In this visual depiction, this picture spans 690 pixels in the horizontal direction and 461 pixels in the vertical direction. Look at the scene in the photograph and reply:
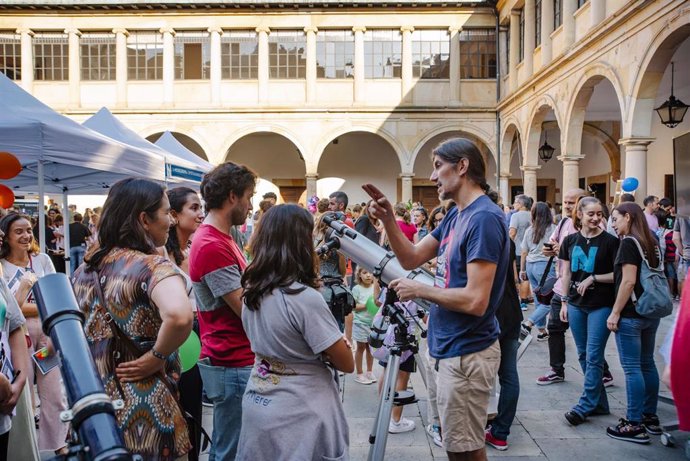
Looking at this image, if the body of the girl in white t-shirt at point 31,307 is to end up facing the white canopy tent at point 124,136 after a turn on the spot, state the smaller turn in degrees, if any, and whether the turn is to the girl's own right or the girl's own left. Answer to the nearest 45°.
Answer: approximately 135° to the girl's own left

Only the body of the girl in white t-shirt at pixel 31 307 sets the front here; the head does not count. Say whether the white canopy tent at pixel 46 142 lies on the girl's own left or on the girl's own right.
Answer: on the girl's own left

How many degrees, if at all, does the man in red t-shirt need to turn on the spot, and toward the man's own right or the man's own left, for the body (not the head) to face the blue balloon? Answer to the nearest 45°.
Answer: approximately 45° to the man's own left

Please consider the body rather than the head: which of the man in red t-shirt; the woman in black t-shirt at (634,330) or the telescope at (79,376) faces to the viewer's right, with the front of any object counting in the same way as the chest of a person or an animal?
the man in red t-shirt

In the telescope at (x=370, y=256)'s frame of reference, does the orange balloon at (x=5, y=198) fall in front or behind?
in front

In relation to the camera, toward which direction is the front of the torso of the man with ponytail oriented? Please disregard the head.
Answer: to the viewer's left

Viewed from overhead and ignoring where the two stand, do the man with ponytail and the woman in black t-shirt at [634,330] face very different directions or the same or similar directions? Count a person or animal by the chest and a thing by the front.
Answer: same or similar directions

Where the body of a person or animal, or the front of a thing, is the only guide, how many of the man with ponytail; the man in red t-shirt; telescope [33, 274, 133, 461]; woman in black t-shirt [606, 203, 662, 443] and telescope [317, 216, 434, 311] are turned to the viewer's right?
1

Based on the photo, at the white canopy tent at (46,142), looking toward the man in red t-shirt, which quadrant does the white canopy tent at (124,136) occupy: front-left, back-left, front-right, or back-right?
back-left

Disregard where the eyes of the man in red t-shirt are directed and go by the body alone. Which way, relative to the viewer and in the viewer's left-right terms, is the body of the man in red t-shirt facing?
facing to the right of the viewer

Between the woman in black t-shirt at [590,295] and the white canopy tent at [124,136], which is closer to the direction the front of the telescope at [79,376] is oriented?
the white canopy tent

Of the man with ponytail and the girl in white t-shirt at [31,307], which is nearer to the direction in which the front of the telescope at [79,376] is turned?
the girl in white t-shirt

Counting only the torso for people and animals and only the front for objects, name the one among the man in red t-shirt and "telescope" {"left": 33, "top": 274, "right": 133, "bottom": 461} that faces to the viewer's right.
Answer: the man in red t-shirt
